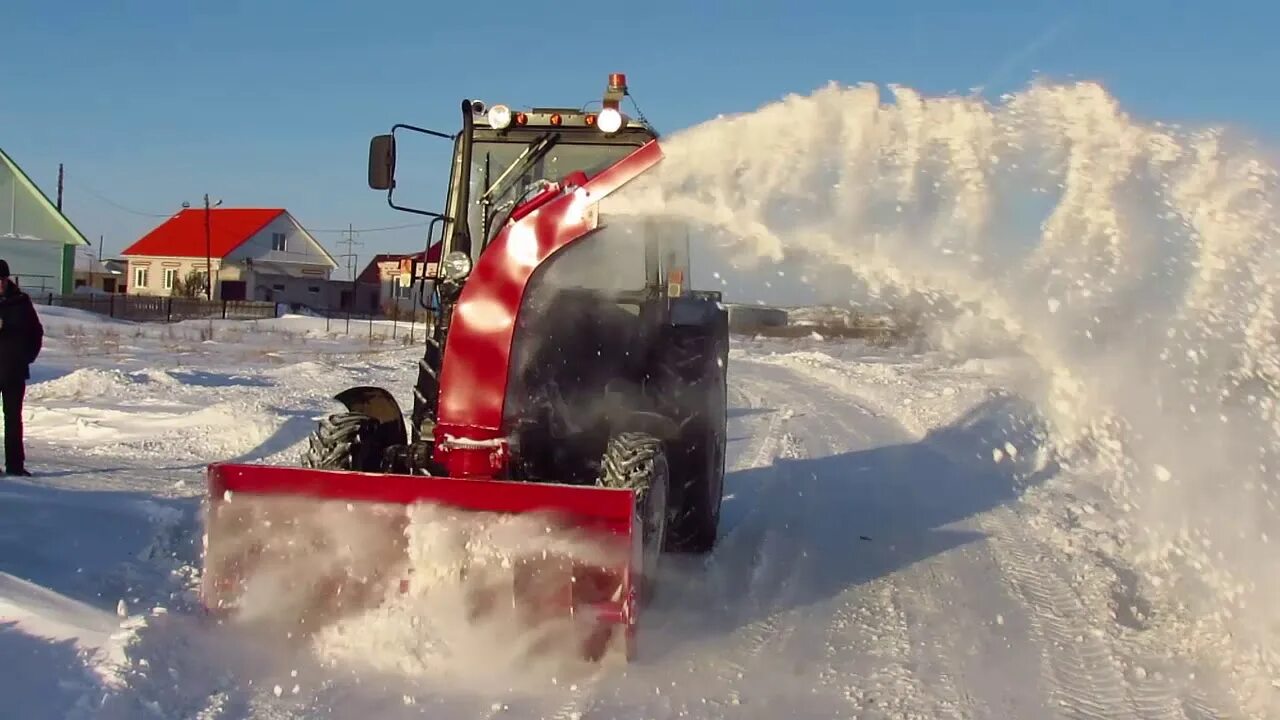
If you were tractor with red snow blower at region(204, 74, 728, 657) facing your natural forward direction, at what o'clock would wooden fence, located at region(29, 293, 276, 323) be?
The wooden fence is roughly at 4 o'clock from the tractor with red snow blower.

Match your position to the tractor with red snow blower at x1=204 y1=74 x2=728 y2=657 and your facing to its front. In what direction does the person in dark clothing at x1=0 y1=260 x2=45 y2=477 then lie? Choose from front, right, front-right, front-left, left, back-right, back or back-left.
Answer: right

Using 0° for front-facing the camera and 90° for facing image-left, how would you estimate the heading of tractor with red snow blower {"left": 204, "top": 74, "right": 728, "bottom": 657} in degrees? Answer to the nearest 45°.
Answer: approximately 45°

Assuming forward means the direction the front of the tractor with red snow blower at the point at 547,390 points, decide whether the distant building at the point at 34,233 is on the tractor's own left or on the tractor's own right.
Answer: on the tractor's own right
